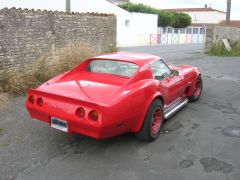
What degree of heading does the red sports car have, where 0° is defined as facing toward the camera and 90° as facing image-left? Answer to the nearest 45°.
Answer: approximately 225°
